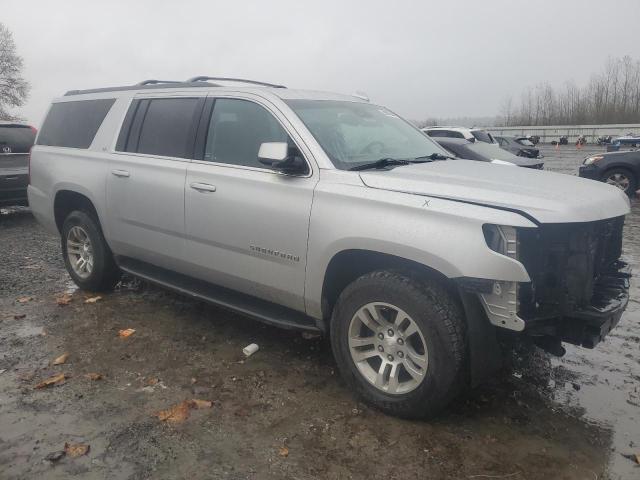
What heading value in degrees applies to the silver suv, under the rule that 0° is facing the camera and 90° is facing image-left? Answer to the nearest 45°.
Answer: approximately 315°

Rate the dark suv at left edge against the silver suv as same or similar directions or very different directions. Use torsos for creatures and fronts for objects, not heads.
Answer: very different directions

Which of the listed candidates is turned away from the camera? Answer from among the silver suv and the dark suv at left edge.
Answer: the dark suv at left edge

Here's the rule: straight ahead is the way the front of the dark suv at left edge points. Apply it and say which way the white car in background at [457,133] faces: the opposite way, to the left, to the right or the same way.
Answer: the opposite way

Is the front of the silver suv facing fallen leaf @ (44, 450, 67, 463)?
no

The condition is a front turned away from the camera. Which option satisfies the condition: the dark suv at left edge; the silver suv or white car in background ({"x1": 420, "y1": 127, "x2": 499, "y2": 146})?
the dark suv at left edge

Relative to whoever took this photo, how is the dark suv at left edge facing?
facing away from the viewer

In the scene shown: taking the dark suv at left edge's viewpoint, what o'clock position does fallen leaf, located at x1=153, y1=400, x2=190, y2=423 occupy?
The fallen leaf is roughly at 6 o'clock from the dark suv at left edge.

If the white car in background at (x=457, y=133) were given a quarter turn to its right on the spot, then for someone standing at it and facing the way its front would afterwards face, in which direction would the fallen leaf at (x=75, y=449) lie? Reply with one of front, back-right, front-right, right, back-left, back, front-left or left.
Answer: front-left

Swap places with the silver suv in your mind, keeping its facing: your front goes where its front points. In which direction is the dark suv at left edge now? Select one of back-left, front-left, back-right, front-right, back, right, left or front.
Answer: back

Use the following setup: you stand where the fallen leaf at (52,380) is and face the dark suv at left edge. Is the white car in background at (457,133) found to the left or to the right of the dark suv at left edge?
right

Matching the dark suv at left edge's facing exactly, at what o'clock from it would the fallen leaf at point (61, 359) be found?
The fallen leaf is roughly at 6 o'clock from the dark suv at left edge.

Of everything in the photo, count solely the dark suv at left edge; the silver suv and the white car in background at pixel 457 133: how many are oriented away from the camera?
1

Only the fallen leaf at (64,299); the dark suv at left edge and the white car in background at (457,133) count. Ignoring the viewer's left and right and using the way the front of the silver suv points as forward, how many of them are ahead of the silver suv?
0

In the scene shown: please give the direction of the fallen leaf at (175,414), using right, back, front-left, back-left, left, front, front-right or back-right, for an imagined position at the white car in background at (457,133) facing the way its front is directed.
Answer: front-right

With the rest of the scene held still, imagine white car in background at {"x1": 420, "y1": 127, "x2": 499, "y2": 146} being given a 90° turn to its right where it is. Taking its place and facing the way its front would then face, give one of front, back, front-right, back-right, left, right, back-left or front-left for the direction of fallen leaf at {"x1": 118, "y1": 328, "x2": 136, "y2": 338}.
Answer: front-left
